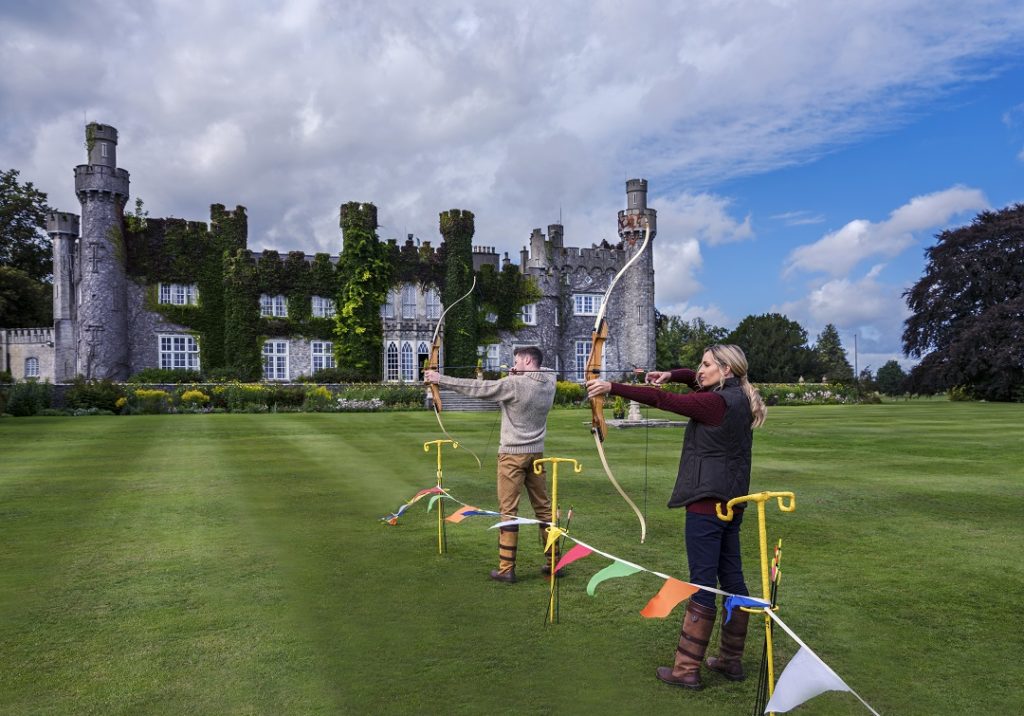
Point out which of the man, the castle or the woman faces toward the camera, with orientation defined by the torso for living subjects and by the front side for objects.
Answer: the castle

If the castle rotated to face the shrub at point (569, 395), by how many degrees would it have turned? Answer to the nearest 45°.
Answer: approximately 90° to its left

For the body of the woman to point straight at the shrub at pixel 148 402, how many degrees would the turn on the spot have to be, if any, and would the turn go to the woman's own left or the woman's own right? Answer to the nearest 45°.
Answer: approximately 45° to the woman's own right

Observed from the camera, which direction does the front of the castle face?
facing the viewer

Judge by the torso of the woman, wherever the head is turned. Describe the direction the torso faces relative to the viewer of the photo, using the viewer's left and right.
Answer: facing to the left of the viewer

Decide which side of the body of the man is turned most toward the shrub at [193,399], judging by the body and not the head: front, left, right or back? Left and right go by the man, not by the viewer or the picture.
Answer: front

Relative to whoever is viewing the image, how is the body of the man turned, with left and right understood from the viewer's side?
facing away from the viewer and to the left of the viewer

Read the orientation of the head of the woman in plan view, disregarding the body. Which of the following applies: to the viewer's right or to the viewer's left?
to the viewer's left

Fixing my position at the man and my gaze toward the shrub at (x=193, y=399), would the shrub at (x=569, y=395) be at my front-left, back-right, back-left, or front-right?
front-right

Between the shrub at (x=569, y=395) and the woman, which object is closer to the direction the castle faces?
the woman

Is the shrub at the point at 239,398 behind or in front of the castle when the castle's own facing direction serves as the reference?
in front

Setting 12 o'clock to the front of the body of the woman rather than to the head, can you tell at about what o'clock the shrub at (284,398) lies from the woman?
The shrub is roughly at 2 o'clock from the woman.

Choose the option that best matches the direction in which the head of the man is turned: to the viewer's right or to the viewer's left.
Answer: to the viewer's left
